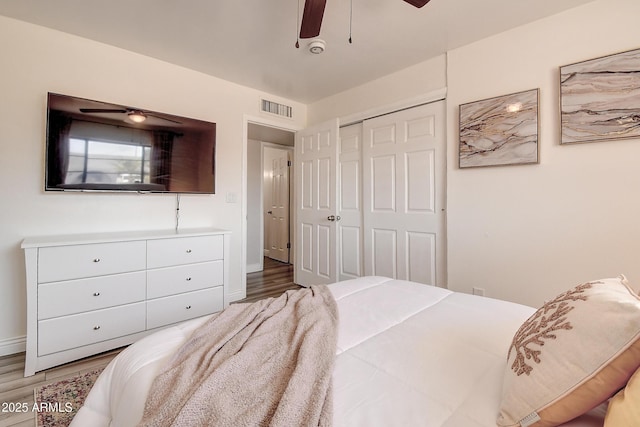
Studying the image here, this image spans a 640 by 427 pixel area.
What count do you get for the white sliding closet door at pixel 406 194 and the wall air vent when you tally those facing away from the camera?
0

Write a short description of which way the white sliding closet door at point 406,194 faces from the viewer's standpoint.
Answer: facing the viewer and to the left of the viewer

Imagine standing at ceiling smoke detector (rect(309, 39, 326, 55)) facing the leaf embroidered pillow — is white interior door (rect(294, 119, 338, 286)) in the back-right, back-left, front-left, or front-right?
back-left

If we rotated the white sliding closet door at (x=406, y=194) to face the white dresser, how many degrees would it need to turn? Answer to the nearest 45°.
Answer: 0° — it already faces it

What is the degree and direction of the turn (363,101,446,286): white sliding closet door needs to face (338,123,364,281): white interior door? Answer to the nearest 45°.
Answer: approximately 90° to its right

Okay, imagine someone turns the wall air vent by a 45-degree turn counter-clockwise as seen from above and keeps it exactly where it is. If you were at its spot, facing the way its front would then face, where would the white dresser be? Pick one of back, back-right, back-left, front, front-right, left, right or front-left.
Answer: back-right

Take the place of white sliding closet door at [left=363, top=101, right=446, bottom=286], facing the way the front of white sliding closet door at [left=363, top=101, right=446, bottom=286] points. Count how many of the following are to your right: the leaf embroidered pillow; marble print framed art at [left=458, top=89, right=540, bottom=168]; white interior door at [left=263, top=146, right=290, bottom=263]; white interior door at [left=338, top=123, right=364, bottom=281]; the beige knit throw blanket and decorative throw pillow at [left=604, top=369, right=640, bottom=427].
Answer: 2

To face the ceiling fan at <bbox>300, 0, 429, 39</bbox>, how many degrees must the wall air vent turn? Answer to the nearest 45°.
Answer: approximately 45° to its right

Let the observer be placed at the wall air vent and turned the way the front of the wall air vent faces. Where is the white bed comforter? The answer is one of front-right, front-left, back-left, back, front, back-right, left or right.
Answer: front-right

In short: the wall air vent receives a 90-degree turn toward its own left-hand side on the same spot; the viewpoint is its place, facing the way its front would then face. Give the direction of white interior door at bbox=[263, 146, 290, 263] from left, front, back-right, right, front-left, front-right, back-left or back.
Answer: front-left

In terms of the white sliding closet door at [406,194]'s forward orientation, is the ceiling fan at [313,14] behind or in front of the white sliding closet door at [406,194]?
in front

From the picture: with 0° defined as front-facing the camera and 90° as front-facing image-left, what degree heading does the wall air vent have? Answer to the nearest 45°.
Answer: approximately 315°

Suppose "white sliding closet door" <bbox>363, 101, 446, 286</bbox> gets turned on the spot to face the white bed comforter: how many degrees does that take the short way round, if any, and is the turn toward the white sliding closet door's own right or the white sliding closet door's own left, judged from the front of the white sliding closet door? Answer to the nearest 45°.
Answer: approximately 45° to the white sliding closet door's own left

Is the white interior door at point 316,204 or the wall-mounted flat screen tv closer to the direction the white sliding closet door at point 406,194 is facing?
the wall-mounted flat screen tv
